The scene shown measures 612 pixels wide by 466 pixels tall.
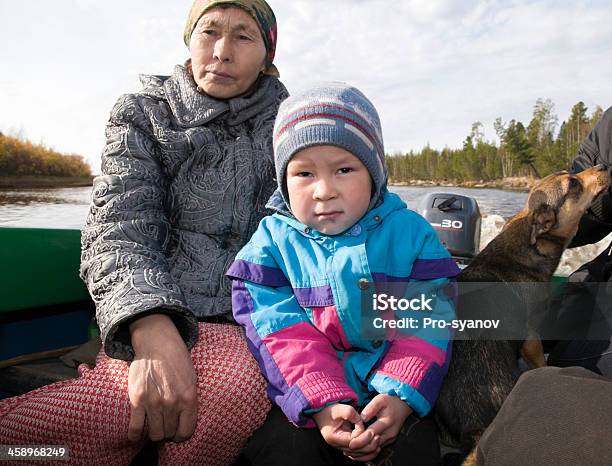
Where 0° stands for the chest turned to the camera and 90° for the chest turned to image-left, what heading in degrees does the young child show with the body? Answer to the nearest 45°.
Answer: approximately 0°

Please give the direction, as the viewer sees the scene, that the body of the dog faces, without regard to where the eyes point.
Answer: to the viewer's right

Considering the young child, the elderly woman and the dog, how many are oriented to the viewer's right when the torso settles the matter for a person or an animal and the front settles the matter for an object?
1

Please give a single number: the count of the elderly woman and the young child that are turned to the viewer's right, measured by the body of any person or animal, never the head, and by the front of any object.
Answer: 0

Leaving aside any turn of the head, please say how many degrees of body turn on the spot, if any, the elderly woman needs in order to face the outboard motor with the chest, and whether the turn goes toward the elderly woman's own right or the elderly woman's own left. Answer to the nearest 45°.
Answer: approximately 135° to the elderly woman's own left

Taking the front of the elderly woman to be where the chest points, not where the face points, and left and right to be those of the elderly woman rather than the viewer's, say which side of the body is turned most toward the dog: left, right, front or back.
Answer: left

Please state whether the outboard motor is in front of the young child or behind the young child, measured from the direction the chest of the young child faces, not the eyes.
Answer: behind
